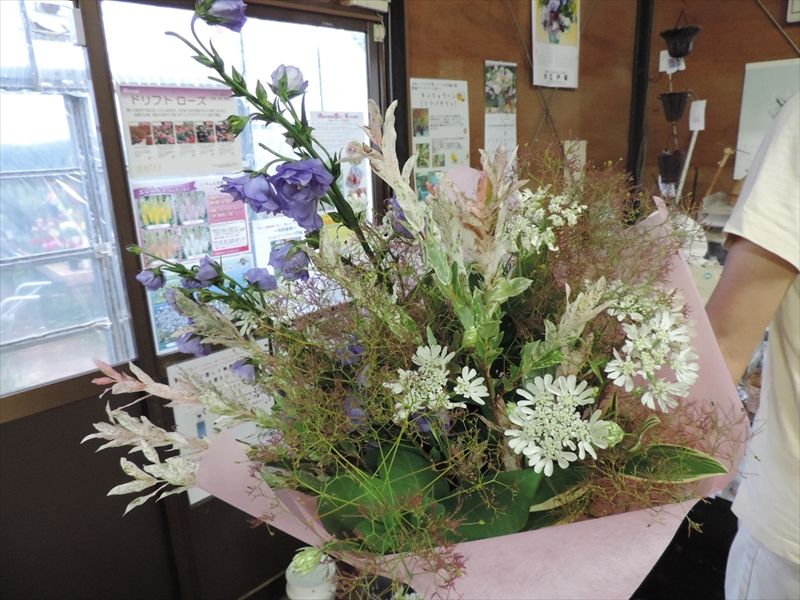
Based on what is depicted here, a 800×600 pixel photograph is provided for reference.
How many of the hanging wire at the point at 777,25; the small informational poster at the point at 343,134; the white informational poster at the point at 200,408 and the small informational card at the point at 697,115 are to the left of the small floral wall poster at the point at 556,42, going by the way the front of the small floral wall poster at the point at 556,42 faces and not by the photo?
2

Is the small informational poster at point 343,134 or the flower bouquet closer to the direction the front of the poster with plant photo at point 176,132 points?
the flower bouquet

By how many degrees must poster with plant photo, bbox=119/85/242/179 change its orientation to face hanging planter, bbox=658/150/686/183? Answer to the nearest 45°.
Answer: approximately 45° to its left

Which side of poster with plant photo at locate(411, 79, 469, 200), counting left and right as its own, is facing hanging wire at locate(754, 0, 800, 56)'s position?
left

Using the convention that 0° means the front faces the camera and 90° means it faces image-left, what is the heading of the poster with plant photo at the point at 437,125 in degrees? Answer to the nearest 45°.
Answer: approximately 0°

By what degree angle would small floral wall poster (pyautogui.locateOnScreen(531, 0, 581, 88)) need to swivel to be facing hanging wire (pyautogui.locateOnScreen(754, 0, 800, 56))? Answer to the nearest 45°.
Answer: approximately 90° to its left

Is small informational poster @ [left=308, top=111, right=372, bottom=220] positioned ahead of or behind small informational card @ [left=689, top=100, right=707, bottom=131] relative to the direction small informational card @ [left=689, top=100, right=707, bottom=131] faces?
ahead

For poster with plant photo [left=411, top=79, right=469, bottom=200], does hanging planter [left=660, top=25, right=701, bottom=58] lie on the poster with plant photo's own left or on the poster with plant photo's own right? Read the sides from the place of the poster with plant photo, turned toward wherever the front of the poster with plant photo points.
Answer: on the poster with plant photo's own left

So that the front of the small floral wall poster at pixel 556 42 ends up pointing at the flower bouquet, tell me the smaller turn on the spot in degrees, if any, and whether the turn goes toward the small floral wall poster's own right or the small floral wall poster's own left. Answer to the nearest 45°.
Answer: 0° — it already faces it
